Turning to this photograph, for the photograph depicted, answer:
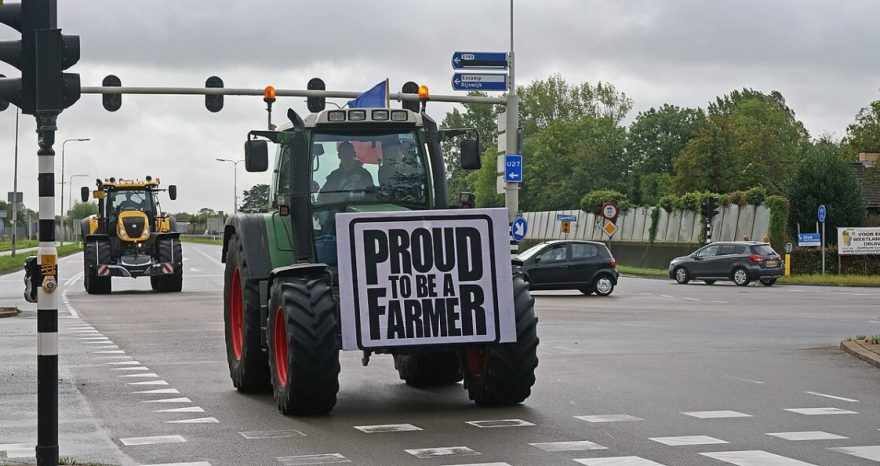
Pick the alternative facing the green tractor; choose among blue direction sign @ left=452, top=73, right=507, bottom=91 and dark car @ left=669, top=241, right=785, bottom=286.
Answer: the blue direction sign

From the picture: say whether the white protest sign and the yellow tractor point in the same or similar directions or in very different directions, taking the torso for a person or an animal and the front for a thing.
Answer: same or similar directions

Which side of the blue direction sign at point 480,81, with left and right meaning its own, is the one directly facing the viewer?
front

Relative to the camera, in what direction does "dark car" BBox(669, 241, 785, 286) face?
facing away from the viewer and to the left of the viewer

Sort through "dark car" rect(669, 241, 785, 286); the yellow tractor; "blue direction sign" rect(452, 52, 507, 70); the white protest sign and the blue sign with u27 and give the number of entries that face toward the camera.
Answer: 4

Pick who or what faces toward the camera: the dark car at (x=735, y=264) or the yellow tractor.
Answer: the yellow tractor

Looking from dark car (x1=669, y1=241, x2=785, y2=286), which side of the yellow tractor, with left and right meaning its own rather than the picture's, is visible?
left

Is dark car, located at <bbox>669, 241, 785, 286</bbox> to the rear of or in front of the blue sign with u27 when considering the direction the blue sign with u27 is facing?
to the rear

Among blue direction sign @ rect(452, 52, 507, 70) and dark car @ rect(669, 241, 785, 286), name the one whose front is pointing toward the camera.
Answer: the blue direction sign

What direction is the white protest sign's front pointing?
toward the camera

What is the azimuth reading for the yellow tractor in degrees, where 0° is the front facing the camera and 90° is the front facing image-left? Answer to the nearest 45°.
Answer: approximately 0°

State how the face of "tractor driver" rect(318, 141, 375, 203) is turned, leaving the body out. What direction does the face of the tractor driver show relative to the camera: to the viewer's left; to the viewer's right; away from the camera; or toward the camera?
toward the camera

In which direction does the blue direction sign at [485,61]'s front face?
toward the camera

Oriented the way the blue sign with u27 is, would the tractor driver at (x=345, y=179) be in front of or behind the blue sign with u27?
in front

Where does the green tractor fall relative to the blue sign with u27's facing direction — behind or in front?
in front

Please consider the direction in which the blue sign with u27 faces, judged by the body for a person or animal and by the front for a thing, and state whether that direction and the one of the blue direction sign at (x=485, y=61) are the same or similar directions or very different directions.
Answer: same or similar directions

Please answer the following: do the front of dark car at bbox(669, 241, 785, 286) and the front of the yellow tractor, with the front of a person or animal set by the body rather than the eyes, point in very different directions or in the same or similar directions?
very different directions
